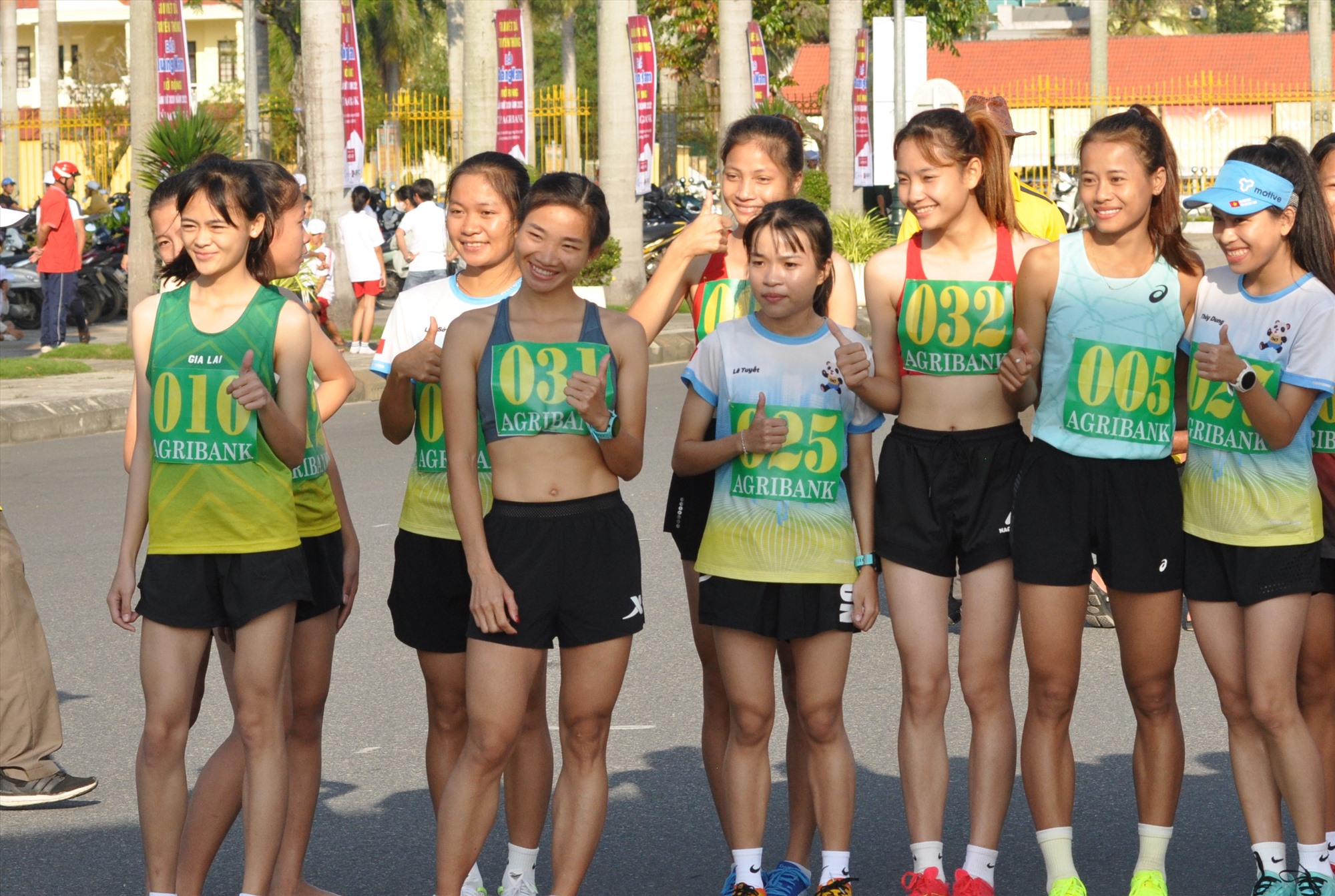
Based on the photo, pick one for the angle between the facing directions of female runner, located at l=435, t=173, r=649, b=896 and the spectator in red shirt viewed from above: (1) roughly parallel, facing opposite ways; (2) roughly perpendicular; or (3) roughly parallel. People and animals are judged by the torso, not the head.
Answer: roughly perpendicular

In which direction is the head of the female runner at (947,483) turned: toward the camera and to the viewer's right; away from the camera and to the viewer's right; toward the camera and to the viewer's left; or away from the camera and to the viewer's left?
toward the camera and to the viewer's left

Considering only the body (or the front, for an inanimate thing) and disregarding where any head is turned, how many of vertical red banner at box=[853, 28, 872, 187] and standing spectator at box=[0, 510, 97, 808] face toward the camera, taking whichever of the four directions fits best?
1

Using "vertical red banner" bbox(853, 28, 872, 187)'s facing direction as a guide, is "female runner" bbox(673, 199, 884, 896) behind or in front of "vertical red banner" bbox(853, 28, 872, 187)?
in front

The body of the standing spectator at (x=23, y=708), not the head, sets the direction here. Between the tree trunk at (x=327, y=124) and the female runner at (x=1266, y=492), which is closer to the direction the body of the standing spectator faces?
the female runner

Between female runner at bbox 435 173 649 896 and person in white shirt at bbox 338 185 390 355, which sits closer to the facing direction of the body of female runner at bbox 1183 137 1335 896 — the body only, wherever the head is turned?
the female runner

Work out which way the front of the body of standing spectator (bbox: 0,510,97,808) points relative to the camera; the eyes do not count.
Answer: to the viewer's right

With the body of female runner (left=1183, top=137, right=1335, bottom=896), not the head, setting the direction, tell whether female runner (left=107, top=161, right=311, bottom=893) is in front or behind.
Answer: in front

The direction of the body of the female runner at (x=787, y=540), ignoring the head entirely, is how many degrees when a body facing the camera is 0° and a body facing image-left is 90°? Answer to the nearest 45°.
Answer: approximately 0°
